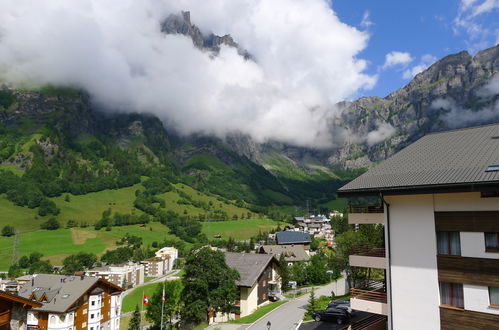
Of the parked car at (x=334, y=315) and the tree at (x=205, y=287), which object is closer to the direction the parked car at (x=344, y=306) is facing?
the tree

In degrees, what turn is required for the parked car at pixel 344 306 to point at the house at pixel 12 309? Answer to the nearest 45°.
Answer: approximately 45° to its left

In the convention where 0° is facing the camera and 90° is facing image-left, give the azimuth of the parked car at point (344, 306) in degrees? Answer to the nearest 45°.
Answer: approximately 90°

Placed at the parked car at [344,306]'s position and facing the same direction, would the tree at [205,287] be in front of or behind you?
in front

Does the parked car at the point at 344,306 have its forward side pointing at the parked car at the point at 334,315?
no

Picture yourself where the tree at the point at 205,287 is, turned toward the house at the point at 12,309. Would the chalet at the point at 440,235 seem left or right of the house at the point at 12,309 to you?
left
